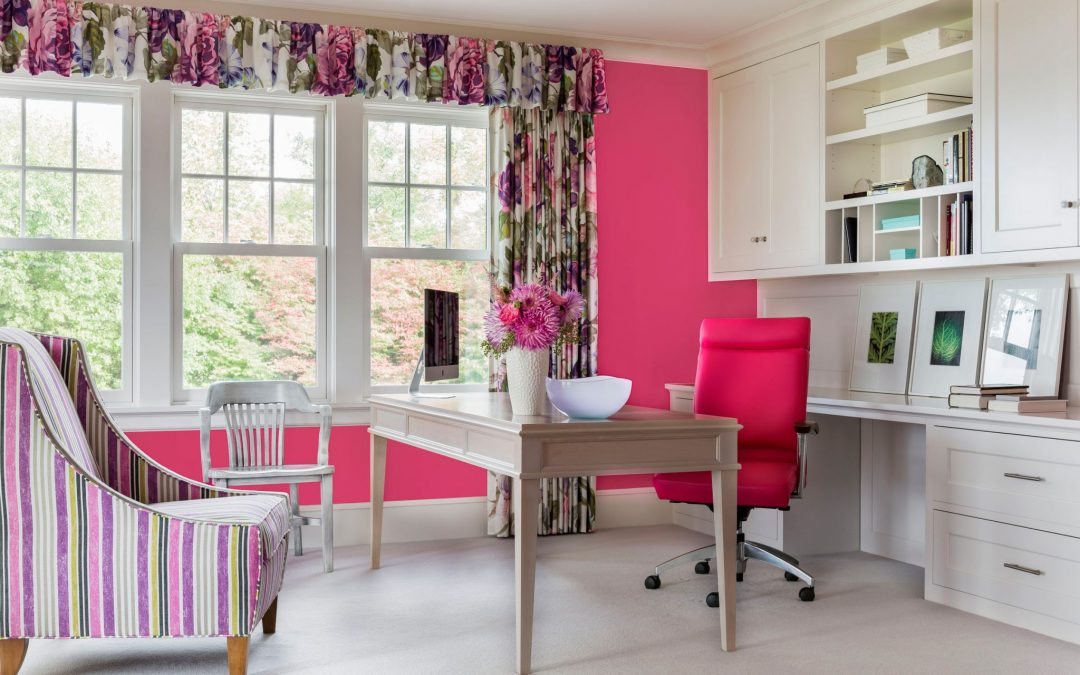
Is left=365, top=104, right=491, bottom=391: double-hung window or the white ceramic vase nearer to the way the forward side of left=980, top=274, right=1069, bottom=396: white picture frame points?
the white ceramic vase

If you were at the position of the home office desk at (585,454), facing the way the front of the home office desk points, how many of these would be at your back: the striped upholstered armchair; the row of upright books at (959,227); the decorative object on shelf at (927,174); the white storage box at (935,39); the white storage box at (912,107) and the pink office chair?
5

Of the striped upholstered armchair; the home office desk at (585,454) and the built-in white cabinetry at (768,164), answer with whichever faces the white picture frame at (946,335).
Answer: the striped upholstered armchair

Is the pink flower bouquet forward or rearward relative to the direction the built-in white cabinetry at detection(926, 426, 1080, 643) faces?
forward

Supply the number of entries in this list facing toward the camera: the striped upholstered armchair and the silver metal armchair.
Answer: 1

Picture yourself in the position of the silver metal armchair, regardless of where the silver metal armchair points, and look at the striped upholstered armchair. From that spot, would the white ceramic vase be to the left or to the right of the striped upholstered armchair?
left

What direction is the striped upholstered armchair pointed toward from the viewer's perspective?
to the viewer's right

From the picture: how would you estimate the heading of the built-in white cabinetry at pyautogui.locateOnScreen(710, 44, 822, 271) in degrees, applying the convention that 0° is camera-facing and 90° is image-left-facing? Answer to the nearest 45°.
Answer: approximately 45°

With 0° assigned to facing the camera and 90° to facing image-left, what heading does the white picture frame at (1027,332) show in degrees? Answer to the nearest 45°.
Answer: approximately 45°
